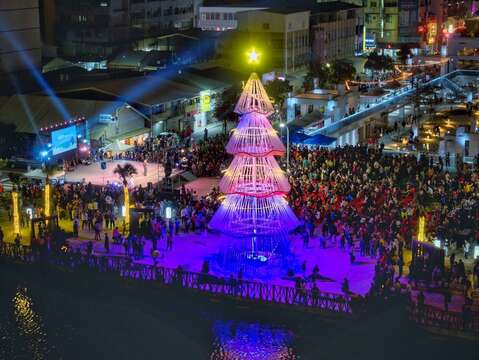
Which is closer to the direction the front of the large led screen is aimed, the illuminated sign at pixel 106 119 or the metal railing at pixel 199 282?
the metal railing

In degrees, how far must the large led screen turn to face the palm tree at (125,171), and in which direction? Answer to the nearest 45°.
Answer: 0° — it already faces it

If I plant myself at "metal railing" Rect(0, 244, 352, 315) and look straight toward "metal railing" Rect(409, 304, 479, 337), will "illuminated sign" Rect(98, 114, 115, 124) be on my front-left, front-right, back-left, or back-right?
back-left

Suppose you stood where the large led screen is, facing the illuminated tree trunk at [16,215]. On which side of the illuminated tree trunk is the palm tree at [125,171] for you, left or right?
left

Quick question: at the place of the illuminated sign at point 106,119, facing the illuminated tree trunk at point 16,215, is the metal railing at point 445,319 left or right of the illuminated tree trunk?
left

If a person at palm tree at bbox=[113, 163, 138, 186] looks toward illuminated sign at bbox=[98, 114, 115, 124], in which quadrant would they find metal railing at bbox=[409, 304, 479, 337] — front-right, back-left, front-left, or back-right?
back-right

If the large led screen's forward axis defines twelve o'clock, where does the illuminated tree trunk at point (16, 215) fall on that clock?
The illuminated tree trunk is roughly at 2 o'clock from the large led screen.

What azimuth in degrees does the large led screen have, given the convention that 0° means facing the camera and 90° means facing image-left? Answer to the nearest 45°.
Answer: approximately 315°

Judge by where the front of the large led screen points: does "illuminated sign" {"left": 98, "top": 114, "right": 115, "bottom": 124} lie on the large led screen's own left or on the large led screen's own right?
on the large led screen's own left
